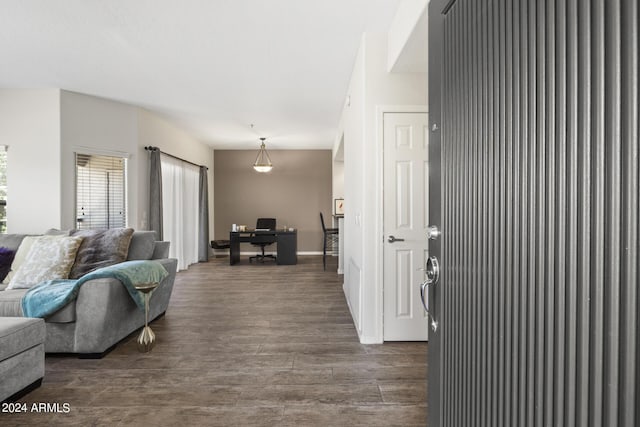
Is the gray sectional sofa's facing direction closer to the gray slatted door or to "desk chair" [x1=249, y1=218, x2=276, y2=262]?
the gray slatted door

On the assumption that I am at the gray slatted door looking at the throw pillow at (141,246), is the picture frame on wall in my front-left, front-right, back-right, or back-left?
front-right

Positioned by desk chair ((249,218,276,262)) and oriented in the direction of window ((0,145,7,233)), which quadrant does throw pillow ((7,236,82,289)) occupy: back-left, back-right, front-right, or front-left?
front-left

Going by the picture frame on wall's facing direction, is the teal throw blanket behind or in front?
in front

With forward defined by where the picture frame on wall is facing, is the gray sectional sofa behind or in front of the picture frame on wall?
in front
